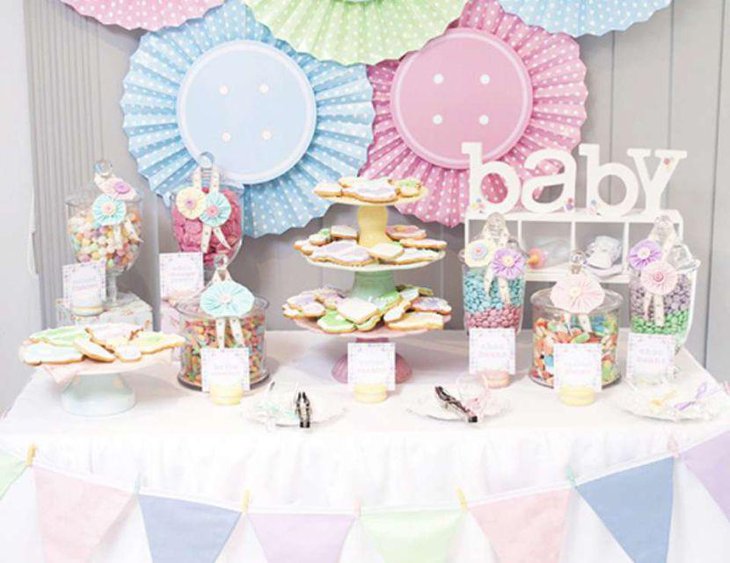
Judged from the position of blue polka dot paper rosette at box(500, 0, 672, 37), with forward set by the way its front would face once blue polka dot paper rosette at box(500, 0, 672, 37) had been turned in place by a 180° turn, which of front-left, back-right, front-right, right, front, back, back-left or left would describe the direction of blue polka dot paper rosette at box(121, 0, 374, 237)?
left

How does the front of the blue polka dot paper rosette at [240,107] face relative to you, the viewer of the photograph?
facing the viewer

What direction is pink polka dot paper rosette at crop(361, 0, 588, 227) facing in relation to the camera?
toward the camera

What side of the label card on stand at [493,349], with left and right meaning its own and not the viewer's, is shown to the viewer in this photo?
front

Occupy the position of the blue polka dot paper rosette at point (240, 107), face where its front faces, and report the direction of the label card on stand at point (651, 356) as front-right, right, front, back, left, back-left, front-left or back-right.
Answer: front-left
